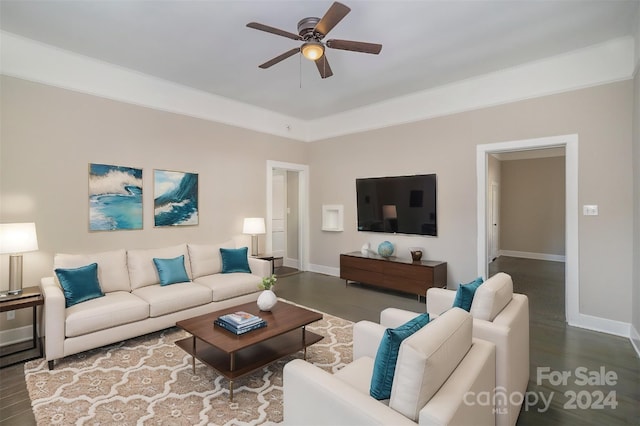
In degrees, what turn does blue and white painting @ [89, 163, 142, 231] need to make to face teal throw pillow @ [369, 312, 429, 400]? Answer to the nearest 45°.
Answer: approximately 45° to its right

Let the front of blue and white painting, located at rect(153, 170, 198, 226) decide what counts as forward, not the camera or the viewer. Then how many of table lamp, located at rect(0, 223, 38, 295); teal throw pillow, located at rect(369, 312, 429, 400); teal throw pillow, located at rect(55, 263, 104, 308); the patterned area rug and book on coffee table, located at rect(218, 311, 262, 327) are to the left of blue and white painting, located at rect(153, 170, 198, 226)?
0

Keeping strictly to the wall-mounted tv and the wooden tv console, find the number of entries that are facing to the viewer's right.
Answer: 0

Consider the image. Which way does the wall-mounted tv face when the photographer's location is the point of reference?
facing the viewer and to the left of the viewer

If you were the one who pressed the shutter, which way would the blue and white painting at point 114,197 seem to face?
facing the viewer and to the right of the viewer

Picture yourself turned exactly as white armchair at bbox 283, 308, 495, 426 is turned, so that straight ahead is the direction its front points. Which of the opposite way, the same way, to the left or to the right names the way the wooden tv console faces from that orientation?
to the left

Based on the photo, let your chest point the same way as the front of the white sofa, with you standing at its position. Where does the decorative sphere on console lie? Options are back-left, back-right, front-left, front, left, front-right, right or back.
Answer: front-left

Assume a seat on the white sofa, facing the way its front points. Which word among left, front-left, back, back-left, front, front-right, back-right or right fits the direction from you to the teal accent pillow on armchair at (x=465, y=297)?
front

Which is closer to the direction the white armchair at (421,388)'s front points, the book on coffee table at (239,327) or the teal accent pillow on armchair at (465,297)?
the book on coffee table

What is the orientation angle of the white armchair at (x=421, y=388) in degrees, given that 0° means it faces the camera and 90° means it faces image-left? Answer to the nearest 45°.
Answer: approximately 135°

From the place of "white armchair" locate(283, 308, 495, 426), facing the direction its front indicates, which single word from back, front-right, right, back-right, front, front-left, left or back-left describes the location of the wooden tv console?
front-right

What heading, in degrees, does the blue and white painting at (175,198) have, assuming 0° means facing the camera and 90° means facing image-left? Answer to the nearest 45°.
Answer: approximately 315°

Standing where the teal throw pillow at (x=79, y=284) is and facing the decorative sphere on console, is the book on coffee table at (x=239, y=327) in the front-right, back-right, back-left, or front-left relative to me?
front-right

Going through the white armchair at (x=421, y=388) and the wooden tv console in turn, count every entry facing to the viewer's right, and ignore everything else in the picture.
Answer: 0

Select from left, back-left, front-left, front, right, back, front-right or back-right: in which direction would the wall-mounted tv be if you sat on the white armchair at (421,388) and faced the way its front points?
front-right

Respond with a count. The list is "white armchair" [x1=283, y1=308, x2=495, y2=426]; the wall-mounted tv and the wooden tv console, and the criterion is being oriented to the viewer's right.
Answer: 0

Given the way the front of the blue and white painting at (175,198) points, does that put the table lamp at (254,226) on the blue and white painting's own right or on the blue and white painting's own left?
on the blue and white painting's own left

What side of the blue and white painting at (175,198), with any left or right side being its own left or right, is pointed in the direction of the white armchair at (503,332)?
front

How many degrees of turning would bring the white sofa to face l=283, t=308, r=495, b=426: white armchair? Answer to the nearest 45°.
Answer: approximately 45° to its right

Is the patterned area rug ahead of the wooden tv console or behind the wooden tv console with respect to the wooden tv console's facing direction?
ahead

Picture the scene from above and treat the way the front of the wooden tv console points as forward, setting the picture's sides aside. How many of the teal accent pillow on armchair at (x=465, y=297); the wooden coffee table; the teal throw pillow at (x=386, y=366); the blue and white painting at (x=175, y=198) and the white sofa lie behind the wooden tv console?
0
